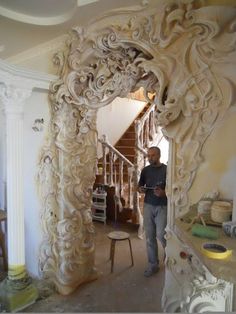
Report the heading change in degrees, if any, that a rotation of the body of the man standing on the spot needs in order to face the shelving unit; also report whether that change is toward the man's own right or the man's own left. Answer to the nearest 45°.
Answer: approximately 90° to the man's own right

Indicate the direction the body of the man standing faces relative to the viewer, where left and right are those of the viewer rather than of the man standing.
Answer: facing the viewer and to the left of the viewer

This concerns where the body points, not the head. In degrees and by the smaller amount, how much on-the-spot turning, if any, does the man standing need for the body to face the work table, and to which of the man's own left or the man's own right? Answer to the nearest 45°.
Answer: approximately 45° to the man's own left

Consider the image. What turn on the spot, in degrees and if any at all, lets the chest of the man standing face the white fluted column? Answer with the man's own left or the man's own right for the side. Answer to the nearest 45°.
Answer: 0° — they already face it

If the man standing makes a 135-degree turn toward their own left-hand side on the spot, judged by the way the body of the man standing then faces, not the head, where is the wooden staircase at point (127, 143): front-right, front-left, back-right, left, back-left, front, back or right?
left

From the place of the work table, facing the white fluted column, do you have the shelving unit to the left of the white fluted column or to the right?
right

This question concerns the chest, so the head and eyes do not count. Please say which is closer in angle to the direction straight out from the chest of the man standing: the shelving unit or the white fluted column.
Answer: the white fluted column
